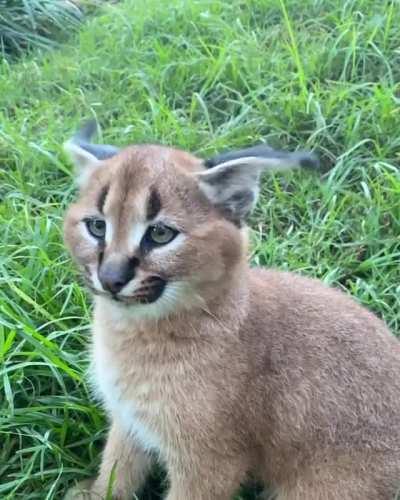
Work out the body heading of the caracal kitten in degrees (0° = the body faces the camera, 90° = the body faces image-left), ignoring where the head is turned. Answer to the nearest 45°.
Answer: approximately 45°
